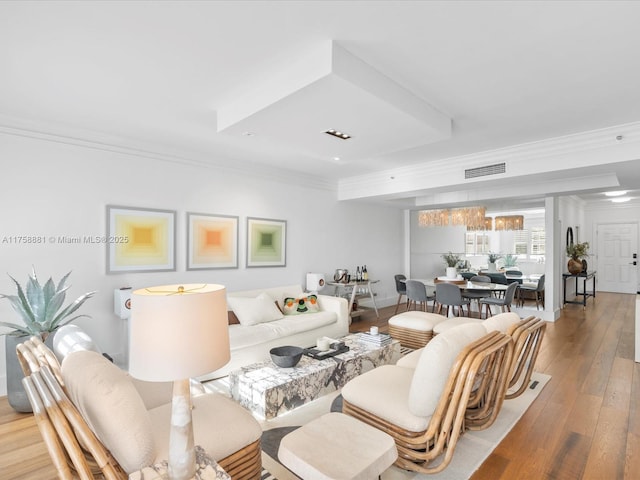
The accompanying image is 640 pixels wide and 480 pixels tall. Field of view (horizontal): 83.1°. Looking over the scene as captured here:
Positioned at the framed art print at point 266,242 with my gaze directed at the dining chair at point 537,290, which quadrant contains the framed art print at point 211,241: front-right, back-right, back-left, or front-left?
back-right

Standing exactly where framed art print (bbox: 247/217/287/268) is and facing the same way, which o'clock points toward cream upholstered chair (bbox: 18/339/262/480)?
The cream upholstered chair is roughly at 2 o'clock from the framed art print.

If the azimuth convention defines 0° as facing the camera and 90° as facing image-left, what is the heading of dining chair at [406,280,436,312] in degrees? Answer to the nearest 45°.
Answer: approximately 225°

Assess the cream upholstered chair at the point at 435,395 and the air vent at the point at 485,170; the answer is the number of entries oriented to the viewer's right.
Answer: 0

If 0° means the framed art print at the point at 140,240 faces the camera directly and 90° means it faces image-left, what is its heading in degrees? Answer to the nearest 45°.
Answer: approximately 315°

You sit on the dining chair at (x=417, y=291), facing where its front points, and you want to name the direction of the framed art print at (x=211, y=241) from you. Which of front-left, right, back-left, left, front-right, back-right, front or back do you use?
back

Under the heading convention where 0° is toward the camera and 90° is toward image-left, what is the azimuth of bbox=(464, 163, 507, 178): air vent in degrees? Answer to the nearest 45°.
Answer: approximately 45°

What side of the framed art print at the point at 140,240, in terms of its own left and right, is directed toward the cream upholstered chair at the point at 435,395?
front

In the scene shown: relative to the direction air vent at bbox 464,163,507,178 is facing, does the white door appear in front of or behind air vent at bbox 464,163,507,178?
behind

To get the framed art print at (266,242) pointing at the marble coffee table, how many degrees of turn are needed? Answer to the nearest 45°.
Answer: approximately 45° to its right

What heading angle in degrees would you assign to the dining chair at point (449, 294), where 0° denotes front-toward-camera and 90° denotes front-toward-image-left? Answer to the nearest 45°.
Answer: approximately 225°

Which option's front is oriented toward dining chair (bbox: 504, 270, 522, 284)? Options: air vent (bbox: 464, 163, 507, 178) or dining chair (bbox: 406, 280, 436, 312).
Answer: dining chair (bbox: 406, 280, 436, 312)

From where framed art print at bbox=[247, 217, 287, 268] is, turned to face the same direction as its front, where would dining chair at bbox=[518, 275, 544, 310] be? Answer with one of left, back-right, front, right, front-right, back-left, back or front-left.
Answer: front-left

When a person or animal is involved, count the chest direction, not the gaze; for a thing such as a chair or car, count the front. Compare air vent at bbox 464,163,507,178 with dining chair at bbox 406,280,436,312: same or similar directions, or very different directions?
very different directions

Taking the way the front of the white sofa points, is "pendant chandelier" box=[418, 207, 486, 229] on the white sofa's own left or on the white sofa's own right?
on the white sofa's own left
